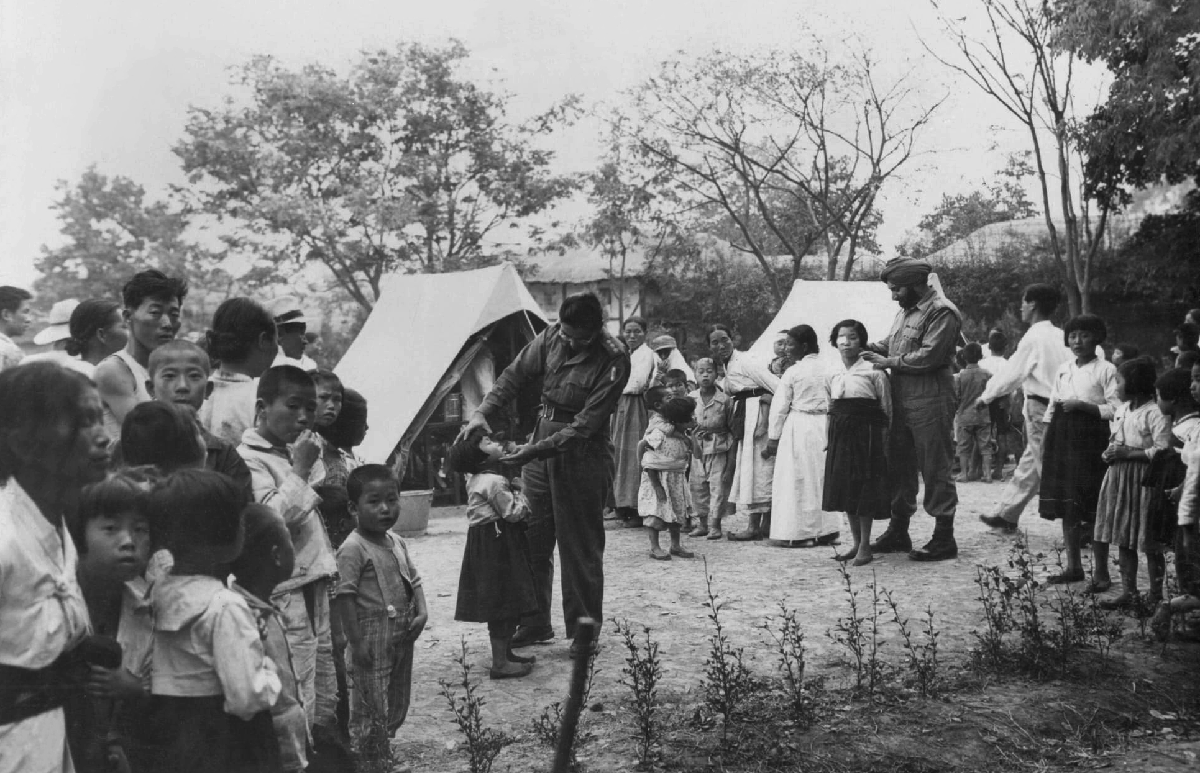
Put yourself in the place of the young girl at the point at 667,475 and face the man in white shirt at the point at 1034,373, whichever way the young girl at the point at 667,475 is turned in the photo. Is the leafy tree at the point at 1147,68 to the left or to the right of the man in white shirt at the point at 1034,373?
left

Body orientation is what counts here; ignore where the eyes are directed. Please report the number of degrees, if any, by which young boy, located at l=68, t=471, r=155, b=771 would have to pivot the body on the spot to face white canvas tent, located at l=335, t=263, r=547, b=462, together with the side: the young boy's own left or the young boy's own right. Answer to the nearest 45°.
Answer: approximately 135° to the young boy's own left

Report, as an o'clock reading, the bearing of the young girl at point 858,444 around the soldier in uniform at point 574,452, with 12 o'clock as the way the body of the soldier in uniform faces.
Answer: The young girl is roughly at 6 o'clock from the soldier in uniform.

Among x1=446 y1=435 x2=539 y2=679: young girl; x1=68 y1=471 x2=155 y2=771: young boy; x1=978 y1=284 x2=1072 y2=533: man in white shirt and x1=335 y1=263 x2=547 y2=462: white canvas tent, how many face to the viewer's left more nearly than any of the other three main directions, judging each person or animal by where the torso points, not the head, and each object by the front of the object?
1

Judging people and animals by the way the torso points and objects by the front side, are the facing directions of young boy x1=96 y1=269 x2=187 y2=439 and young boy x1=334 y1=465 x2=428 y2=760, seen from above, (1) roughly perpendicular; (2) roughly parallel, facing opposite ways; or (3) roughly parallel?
roughly parallel

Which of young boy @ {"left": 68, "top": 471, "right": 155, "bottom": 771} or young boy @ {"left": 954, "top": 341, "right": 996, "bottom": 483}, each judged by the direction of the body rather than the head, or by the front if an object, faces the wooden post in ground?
young boy @ {"left": 68, "top": 471, "right": 155, "bottom": 771}

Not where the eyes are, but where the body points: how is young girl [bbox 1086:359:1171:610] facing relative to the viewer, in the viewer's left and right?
facing the viewer and to the left of the viewer

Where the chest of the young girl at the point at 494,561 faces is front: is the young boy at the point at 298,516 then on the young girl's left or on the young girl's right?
on the young girl's right

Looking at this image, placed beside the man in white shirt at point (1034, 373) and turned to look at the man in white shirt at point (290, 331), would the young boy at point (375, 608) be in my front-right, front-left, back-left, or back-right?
front-left

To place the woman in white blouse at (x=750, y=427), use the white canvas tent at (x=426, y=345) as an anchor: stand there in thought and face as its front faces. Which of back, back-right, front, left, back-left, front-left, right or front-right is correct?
front

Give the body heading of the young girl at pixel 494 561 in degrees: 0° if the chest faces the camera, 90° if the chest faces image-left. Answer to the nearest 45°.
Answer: approximately 270°

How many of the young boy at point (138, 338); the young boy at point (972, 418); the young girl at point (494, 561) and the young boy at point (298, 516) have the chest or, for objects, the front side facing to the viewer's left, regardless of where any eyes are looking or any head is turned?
0

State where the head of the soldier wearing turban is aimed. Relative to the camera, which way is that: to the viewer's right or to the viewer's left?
to the viewer's left

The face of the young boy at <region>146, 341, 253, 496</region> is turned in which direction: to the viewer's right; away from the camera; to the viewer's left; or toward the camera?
toward the camera

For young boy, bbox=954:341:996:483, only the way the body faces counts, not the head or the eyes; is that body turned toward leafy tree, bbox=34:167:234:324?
no

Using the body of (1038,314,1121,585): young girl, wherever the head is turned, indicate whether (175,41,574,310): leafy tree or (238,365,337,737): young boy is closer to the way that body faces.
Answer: the young boy

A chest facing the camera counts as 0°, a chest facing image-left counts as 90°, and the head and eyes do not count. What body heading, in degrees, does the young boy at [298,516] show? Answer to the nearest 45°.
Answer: approximately 315°
